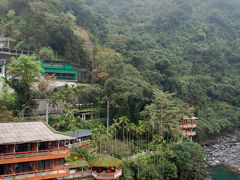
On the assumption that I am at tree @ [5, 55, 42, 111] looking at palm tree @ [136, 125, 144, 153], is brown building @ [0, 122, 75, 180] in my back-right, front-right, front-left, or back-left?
front-right

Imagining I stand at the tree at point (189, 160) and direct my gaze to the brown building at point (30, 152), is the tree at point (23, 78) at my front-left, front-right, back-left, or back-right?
front-right

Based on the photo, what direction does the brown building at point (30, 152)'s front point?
toward the camera

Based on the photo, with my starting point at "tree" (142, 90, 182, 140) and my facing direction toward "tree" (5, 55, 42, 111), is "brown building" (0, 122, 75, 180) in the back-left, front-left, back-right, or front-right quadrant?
front-left

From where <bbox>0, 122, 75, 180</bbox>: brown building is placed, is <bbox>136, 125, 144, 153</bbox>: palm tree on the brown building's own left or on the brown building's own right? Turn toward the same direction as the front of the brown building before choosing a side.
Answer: on the brown building's own left

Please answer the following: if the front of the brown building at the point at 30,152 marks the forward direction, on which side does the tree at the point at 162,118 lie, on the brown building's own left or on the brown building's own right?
on the brown building's own left

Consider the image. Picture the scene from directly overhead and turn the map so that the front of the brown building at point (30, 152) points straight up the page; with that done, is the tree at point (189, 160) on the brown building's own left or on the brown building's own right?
on the brown building's own left

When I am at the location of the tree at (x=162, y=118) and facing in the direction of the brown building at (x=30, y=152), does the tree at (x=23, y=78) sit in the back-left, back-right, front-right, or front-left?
front-right

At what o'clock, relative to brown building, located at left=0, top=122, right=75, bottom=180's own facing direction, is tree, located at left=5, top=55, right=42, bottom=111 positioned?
The tree is roughly at 6 o'clock from the brown building.
